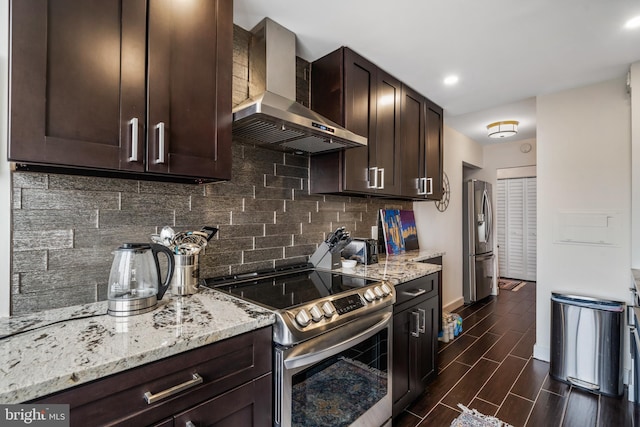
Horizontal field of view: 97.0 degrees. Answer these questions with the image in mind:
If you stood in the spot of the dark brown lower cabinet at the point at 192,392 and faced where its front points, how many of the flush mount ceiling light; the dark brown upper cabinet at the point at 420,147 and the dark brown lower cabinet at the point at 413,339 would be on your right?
0

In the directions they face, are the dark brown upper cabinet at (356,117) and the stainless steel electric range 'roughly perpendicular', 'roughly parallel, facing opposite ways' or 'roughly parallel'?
roughly parallel

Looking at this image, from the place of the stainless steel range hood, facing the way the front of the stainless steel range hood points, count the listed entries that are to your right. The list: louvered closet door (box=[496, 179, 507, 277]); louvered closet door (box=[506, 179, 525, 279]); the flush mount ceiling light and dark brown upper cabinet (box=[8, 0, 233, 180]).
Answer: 1

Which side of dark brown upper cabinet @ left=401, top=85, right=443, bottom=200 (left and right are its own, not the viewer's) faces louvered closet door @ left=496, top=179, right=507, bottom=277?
left

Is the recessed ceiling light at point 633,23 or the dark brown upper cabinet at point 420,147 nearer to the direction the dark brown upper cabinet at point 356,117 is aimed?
the recessed ceiling light

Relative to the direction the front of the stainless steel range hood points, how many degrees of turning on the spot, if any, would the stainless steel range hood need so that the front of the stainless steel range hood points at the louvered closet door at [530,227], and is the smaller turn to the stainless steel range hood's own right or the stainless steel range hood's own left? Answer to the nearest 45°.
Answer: approximately 90° to the stainless steel range hood's own left

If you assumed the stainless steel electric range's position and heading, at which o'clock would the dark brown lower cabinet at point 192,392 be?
The dark brown lower cabinet is roughly at 3 o'clock from the stainless steel electric range.

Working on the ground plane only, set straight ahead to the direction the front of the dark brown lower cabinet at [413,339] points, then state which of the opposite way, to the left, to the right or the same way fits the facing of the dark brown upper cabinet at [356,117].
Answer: the same way

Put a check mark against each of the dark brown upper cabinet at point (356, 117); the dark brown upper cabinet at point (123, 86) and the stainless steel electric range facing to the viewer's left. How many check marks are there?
0

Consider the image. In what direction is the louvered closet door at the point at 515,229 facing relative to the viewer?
toward the camera

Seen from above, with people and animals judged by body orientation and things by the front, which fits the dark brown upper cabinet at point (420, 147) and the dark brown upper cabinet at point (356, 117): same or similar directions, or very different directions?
same or similar directions

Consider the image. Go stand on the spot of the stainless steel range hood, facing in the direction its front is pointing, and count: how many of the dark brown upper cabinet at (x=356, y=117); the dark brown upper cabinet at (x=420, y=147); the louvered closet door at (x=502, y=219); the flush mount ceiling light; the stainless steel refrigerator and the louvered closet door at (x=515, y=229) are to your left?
6

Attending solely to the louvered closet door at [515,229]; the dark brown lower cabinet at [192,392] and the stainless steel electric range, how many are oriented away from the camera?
0

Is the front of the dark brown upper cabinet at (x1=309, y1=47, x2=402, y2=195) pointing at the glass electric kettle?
no

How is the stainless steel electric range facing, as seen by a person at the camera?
facing the viewer and to the right of the viewer

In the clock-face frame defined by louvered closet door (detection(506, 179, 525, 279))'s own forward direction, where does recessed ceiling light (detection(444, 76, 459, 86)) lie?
The recessed ceiling light is roughly at 12 o'clock from the louvered closet door.
